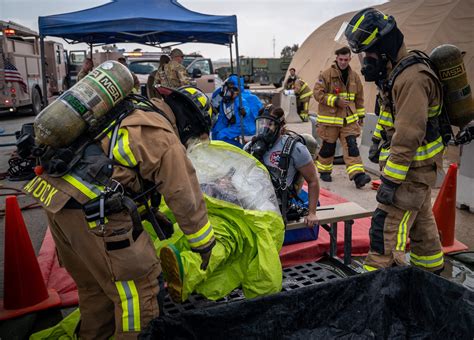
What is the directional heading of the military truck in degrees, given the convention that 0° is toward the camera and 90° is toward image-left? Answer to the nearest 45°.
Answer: approximately 90°

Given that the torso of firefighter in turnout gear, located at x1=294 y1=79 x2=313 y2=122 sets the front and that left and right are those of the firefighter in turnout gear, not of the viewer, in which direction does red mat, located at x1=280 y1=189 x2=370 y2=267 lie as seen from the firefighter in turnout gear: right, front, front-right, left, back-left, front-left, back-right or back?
left

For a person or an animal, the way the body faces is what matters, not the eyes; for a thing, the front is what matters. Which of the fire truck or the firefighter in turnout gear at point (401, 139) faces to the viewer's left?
the firefighter in turnout gear

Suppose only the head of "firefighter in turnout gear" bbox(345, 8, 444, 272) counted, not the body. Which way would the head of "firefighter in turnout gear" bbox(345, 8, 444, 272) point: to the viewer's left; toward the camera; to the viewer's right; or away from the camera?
to the viewer's left

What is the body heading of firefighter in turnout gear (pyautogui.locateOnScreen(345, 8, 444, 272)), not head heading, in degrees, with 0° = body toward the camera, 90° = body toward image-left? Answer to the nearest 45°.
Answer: approximately 90°

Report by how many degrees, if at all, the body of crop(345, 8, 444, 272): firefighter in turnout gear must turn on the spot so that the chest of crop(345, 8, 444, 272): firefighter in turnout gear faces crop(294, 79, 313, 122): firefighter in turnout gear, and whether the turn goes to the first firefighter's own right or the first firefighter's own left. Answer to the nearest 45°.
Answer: approximately 90° to the first firefighter's own right

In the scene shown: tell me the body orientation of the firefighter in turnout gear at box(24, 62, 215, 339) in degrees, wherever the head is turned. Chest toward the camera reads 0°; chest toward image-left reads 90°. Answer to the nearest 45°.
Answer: approximately 225°

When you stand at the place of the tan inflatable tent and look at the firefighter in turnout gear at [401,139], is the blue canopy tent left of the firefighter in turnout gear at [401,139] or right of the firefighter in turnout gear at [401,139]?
right
